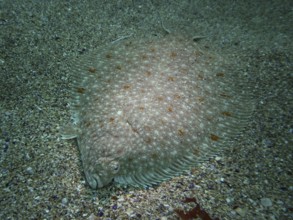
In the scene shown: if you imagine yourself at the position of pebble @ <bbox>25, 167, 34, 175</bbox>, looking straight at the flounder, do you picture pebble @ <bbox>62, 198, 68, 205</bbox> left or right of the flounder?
right

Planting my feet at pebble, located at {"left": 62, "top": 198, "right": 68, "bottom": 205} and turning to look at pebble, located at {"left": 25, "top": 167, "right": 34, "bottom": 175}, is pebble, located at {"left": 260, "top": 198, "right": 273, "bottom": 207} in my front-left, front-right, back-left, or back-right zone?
back-right

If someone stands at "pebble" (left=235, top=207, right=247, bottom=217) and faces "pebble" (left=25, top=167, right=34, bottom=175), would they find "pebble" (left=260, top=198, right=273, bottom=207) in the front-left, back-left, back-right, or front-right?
back-right

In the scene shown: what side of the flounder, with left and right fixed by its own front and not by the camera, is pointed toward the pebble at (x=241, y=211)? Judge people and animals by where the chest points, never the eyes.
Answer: left

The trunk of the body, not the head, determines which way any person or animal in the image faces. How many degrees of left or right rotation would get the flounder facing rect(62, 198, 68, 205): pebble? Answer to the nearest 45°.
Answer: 0° — it already faces it

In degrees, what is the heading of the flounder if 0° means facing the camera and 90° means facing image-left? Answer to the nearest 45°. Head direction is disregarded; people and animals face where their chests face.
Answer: approximately 45°

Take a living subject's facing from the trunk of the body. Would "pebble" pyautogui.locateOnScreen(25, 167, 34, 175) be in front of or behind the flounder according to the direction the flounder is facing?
in front

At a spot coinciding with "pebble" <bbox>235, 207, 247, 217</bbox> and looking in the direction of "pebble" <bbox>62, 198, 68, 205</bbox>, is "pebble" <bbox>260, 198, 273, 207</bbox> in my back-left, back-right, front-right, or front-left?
back-right

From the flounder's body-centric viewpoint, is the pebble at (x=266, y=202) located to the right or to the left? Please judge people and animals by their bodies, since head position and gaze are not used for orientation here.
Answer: on its left
